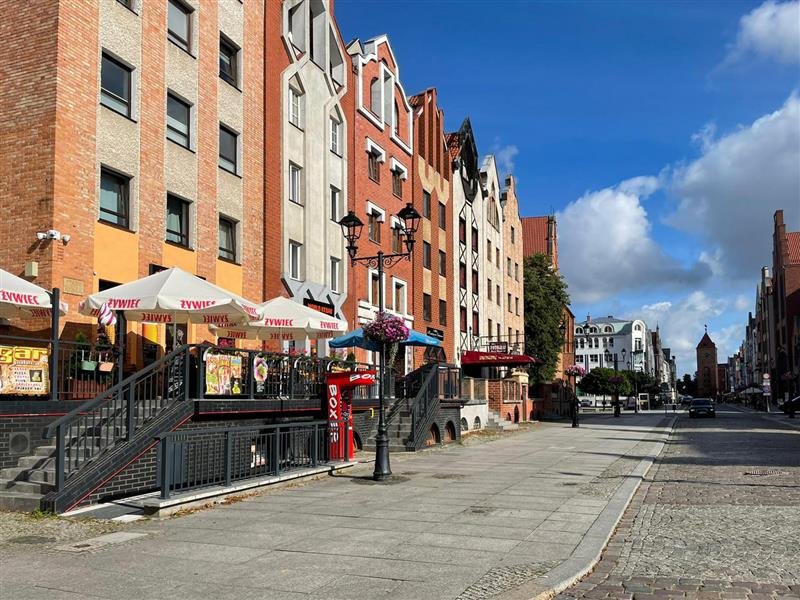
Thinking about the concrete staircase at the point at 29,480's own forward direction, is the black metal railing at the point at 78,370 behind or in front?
behind

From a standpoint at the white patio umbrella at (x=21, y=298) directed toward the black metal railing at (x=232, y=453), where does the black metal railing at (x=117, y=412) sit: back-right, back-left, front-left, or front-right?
front-right

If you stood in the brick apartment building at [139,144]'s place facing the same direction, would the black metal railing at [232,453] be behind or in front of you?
in front

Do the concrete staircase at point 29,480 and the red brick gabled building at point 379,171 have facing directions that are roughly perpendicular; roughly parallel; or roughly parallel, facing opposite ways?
roughly perpendicular

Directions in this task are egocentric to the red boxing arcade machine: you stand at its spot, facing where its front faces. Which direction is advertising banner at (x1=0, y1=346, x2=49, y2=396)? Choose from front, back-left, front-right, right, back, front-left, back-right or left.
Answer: right

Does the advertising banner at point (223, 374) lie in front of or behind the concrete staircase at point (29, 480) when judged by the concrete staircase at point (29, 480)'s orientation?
behind

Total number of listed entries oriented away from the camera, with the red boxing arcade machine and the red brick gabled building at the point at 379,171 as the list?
0

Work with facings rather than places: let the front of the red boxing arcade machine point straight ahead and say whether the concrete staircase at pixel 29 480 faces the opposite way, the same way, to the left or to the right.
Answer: to the right

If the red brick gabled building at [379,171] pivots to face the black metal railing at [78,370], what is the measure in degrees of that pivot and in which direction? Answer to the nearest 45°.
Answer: approximately 45° to its right

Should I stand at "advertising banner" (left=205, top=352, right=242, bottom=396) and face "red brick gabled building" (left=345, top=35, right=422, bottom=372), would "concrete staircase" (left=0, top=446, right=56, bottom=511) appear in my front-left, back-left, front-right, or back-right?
back-left

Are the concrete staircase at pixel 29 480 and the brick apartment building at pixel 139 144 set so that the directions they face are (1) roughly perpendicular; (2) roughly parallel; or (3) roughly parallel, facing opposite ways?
roughly perpendicular

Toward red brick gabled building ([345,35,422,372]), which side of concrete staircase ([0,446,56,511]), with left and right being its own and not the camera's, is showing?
back

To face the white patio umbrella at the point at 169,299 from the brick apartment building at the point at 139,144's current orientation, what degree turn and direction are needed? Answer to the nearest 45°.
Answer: approximately 45° to its right

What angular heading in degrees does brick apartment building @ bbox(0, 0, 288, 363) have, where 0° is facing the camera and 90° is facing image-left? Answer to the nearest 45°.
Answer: approximately 315°
